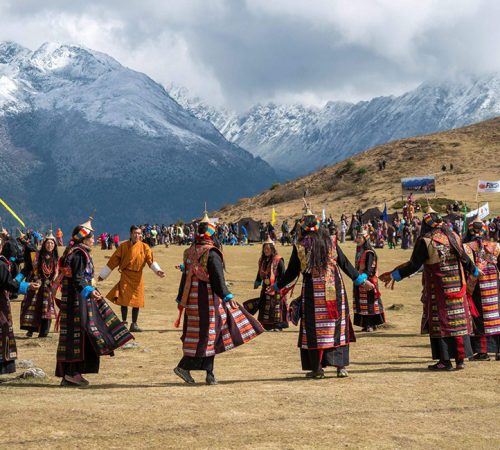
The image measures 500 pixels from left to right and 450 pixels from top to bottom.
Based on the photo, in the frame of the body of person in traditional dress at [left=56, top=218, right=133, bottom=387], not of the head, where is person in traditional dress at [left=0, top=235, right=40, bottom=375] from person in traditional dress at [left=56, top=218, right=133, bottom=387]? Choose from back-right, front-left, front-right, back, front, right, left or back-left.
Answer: back

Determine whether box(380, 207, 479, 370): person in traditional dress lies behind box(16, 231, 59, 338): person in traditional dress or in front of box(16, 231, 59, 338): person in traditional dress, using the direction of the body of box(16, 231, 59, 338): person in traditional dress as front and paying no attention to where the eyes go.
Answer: in front

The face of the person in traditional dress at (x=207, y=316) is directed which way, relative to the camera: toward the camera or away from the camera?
away from the camera

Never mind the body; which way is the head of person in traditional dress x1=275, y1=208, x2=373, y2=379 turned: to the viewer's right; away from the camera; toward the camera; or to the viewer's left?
away from the camera

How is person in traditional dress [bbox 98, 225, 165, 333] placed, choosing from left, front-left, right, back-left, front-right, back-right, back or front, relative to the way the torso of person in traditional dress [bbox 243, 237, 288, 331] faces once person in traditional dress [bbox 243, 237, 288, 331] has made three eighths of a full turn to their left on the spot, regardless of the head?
back

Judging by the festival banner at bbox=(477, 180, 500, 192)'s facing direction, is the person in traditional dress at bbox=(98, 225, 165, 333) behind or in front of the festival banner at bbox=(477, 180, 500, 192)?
in front

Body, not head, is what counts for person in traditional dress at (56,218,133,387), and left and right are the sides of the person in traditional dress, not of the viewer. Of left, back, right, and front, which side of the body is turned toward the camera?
right

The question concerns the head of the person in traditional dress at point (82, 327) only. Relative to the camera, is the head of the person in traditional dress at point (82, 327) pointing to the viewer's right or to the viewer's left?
to the viewer's right

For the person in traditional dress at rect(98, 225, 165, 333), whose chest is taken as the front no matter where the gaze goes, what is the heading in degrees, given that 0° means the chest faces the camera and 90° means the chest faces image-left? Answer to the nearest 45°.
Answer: approximately 0°

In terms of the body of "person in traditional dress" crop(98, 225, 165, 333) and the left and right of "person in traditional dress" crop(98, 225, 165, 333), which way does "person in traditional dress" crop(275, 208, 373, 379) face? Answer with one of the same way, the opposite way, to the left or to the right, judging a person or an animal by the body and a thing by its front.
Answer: the opposite way
